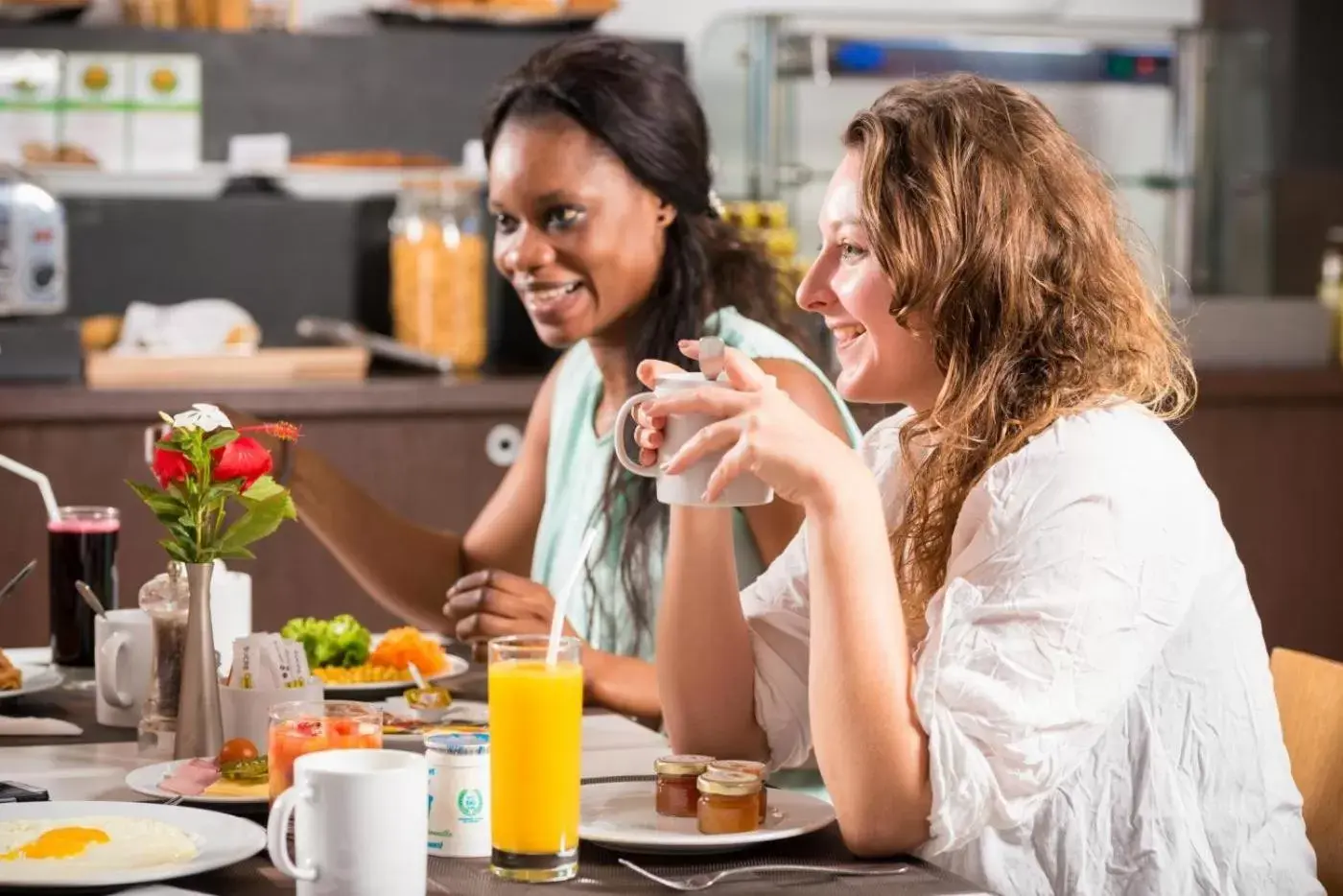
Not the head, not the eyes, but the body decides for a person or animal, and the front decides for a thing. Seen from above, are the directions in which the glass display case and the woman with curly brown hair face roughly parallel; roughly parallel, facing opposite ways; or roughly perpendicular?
roughly perpendicular

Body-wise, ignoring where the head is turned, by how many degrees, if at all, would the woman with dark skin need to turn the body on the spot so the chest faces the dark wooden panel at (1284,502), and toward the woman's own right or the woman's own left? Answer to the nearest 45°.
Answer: approximately 180°

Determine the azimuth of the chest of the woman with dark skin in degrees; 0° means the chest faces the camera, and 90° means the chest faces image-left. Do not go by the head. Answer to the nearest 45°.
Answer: approximately 45°

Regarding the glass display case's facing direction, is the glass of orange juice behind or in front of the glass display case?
in front

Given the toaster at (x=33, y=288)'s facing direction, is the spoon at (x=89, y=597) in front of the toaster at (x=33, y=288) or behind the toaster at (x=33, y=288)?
in front

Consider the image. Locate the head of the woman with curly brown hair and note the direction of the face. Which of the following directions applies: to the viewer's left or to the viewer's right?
to the viewer's left

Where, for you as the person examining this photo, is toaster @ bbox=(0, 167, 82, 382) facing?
facing the viewer

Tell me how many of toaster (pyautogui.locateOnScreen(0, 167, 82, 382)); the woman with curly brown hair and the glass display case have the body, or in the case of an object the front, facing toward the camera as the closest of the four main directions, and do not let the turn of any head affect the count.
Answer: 2

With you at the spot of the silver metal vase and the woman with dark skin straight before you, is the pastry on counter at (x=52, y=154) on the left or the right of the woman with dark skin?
left

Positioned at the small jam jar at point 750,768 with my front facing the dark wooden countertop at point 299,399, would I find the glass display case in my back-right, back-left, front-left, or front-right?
front-right

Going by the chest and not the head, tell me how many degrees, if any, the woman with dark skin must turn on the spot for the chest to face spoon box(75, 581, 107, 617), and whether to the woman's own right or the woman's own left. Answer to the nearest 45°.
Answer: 0° — they already face it

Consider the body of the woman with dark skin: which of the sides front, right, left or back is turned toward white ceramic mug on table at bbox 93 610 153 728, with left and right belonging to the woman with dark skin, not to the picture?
front

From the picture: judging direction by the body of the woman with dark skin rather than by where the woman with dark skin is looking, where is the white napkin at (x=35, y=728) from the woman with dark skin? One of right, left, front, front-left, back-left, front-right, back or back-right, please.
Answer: front

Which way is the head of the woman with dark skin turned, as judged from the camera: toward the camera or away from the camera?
toward the camera

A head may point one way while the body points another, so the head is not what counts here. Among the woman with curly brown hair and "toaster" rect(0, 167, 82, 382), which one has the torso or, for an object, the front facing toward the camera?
the toaster

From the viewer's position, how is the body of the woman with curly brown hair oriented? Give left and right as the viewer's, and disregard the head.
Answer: facing to the left of the viewer

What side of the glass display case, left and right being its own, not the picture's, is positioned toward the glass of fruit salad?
front

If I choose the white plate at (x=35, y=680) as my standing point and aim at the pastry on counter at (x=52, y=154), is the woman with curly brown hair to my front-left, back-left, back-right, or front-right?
back-right
